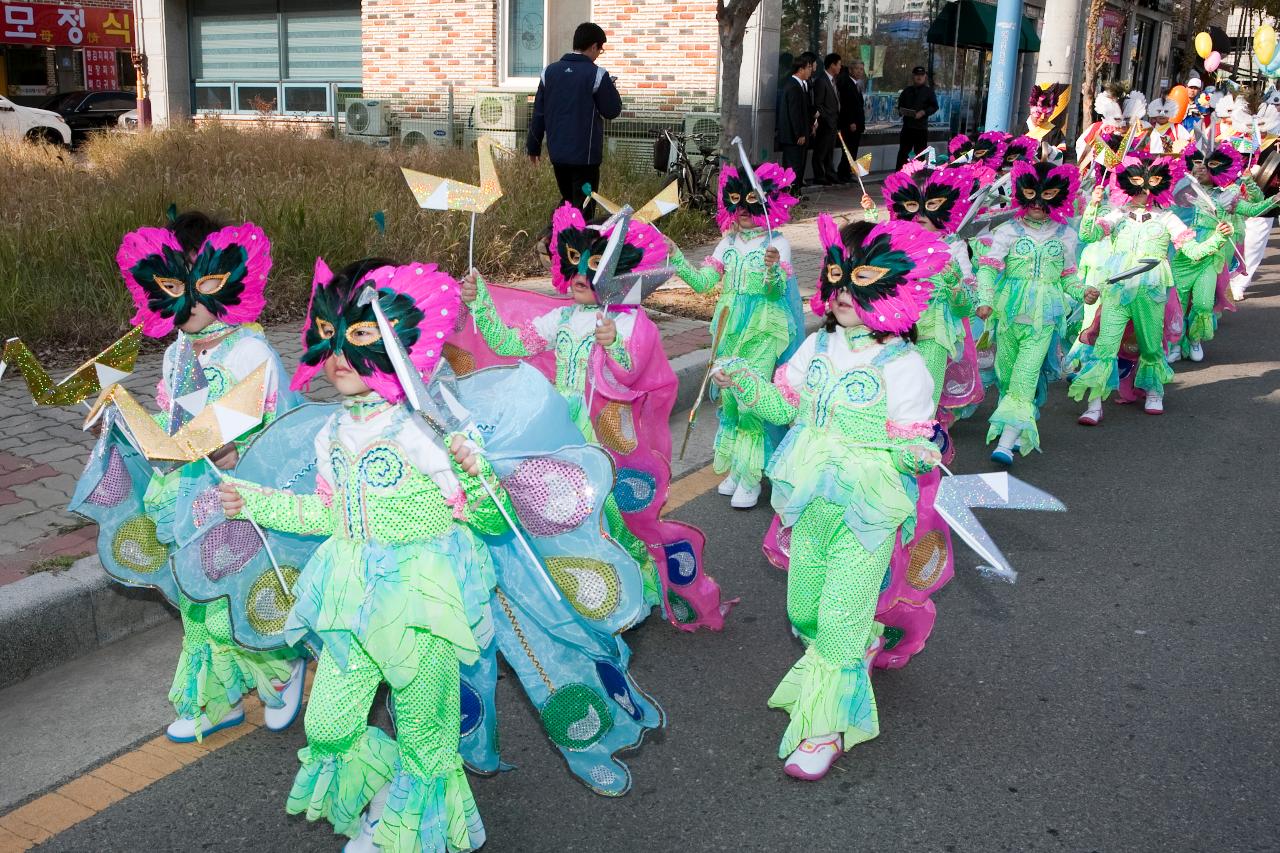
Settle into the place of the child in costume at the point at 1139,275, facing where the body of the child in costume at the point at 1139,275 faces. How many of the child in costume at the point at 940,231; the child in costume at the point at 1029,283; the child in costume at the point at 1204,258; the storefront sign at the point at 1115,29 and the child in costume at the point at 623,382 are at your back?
2

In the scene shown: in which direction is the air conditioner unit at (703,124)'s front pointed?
toward the camera

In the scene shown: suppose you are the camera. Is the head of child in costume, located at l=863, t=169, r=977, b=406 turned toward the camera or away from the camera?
toward the camera

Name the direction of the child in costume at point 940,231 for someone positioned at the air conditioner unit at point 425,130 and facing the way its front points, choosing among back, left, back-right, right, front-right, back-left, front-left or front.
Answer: front

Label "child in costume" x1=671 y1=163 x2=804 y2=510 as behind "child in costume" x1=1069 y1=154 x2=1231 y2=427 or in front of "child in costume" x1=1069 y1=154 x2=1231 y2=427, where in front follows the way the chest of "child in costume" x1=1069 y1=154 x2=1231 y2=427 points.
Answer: in front

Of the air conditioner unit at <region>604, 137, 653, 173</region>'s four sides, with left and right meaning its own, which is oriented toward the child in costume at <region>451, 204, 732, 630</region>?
front

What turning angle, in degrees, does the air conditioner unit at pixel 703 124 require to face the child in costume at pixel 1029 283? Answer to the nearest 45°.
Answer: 0° — it already faces them

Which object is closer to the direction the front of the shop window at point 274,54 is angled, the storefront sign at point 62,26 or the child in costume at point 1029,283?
the child in costume

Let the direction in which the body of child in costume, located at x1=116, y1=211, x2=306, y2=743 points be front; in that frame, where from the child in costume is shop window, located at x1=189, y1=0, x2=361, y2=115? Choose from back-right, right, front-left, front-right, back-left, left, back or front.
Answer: back-right

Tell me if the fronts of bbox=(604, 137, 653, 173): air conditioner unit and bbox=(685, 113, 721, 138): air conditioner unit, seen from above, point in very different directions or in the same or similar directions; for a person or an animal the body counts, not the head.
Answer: same or similar directions

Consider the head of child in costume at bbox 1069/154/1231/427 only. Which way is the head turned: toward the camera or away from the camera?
toward the camera

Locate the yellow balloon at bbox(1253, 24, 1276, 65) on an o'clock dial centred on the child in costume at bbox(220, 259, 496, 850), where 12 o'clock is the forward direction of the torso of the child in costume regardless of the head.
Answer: The yellow balloon is roughly at 6 o'clock from the child in costume.

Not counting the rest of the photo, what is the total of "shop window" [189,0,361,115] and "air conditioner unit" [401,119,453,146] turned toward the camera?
2

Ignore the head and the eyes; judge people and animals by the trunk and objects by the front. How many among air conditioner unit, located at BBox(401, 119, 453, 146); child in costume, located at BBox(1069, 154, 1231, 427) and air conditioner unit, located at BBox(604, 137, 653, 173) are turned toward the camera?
3

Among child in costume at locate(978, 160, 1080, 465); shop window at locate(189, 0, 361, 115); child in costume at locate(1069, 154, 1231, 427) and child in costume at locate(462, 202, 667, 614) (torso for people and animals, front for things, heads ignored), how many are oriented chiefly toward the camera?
4

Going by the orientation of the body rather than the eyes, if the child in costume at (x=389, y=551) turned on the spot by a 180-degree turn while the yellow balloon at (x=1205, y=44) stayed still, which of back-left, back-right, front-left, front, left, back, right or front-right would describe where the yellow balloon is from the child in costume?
front

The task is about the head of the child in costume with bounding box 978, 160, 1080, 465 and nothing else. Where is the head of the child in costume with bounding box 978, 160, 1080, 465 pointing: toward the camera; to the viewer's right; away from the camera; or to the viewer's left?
toward the camera

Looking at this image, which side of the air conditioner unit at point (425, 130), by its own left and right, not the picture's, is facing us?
front

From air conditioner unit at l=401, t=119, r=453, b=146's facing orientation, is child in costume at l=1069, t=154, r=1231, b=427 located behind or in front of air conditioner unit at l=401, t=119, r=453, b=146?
in front
